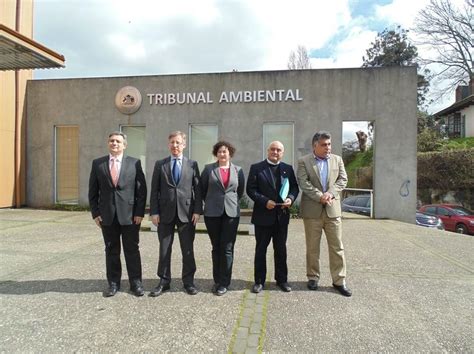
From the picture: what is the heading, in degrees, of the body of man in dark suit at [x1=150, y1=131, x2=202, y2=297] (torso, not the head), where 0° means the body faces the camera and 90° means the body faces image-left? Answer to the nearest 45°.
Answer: approximately 0°

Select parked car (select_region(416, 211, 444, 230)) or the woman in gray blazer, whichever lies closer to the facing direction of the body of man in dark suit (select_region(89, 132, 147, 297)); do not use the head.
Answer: the woman in gray blazer

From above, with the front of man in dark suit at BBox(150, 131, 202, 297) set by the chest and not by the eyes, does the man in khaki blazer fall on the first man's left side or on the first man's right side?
on the first man's left side

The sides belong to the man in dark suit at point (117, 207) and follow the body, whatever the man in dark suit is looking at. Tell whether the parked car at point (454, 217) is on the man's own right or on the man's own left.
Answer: on the man's own left

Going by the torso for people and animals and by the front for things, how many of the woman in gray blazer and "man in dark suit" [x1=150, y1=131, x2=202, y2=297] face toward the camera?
2
